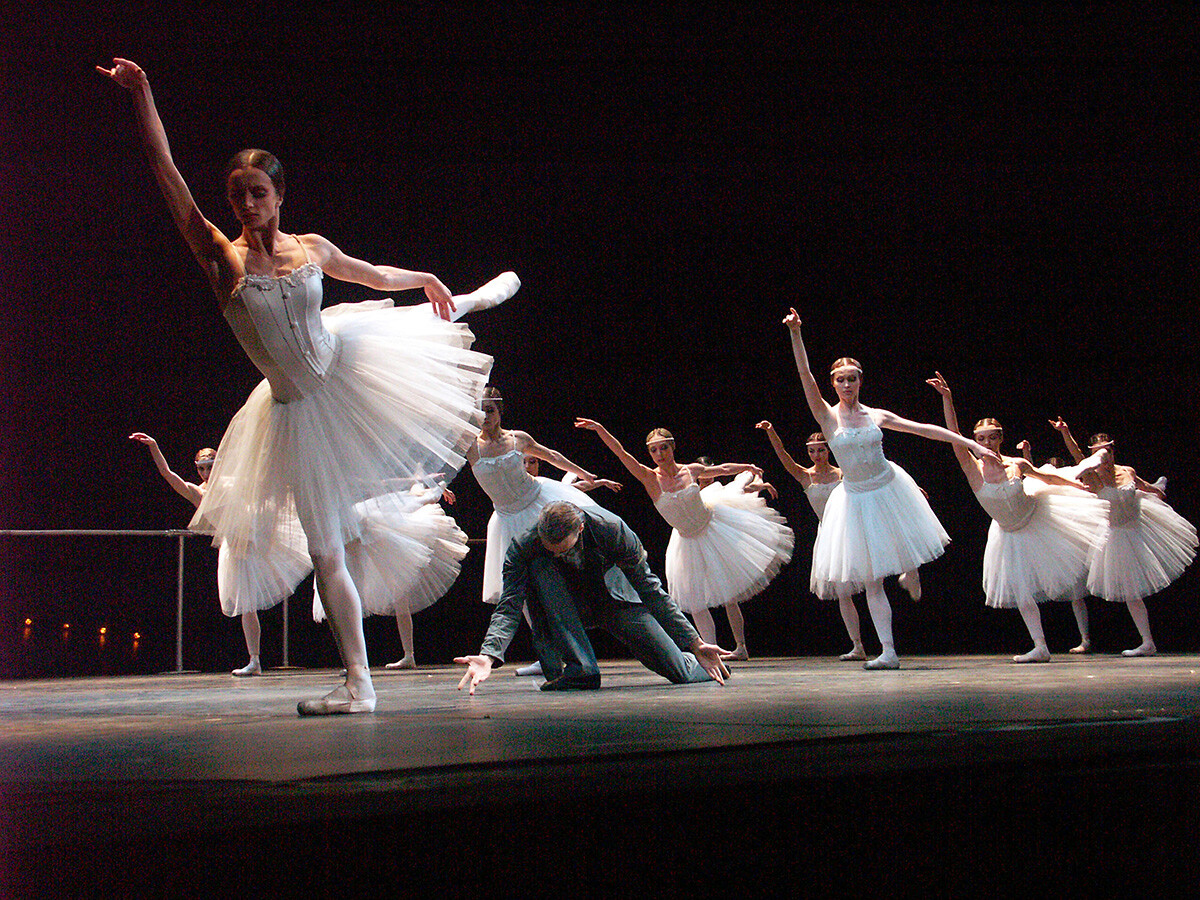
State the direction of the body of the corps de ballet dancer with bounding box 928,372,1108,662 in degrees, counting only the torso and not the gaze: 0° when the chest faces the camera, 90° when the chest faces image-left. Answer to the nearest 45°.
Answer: approximately 45°

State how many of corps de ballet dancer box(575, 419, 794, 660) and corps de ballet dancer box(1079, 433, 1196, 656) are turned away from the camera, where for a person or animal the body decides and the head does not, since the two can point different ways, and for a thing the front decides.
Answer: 0

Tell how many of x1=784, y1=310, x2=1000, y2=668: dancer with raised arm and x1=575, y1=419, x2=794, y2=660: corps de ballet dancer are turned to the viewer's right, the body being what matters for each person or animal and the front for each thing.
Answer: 0

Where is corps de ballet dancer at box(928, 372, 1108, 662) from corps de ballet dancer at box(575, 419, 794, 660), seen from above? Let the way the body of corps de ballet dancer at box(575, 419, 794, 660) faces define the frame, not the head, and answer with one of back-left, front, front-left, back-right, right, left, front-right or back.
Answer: back-left

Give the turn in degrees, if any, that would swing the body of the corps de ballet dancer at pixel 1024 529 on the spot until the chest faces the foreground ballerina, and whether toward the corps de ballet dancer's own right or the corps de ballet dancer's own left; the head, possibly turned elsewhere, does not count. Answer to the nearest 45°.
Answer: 0° — they already face them

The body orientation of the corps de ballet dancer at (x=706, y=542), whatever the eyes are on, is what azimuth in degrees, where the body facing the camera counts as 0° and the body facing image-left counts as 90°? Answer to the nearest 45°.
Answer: approximately 45°

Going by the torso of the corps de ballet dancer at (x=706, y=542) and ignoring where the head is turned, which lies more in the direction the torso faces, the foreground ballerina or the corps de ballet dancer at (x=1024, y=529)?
the foreground ballerina
